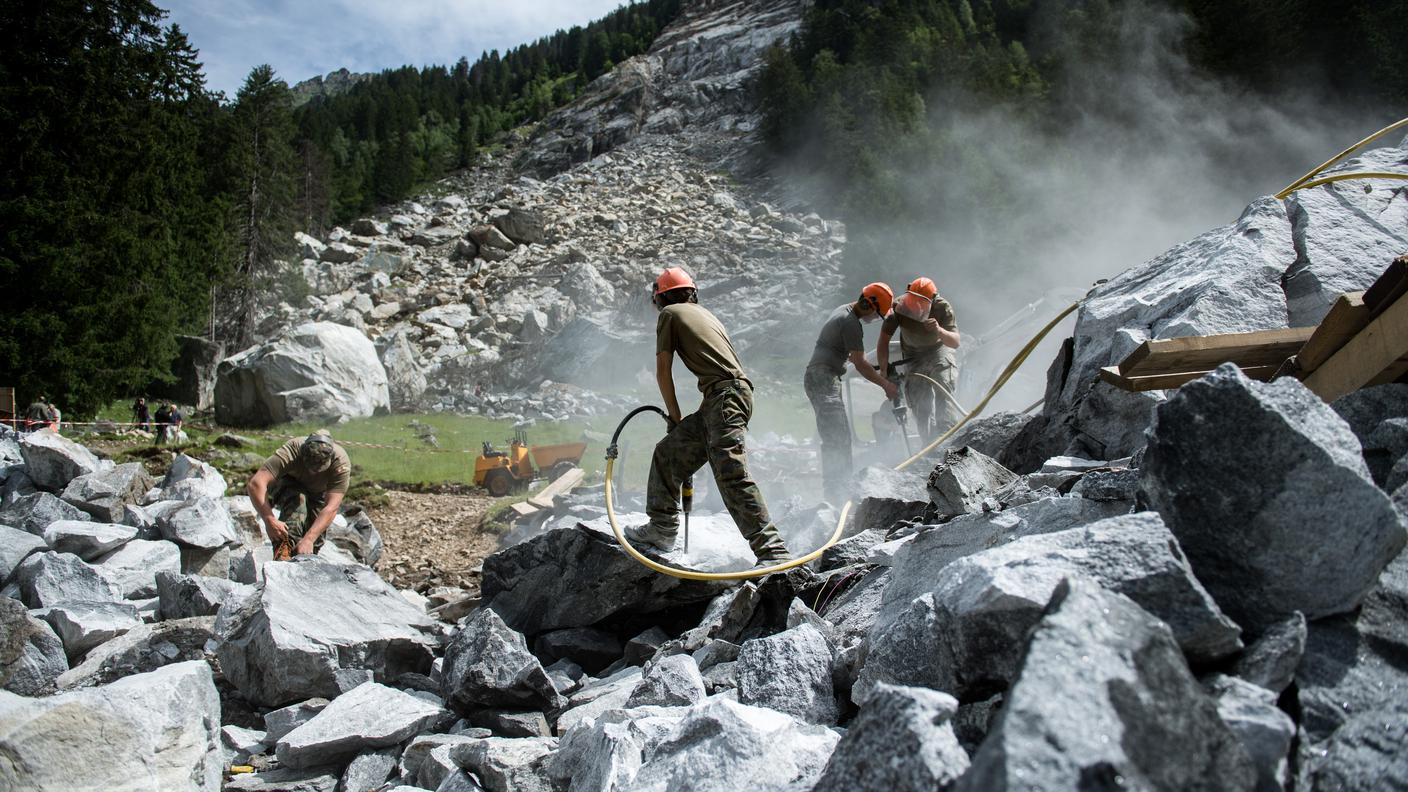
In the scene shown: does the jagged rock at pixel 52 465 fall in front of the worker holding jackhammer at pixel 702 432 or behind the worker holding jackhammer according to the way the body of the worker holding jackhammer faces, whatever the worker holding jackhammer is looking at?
in front

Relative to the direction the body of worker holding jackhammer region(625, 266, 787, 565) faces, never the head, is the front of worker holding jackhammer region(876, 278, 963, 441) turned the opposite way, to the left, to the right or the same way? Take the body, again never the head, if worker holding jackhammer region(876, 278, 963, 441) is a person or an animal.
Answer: to the left

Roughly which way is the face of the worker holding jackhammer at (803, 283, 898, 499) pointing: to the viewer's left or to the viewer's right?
to the viewer's right

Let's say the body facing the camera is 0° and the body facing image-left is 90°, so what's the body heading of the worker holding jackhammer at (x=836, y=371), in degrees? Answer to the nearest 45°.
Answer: approximately 270°

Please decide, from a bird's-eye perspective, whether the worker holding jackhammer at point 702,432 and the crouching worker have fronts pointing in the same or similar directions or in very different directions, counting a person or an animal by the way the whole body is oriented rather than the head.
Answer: very different directions

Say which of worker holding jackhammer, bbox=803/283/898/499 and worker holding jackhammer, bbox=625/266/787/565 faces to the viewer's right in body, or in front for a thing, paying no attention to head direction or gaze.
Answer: worker holding jackhammer, bbox=803/283/898/499

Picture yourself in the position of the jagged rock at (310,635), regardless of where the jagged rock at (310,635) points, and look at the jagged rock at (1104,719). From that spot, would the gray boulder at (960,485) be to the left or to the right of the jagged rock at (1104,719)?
left

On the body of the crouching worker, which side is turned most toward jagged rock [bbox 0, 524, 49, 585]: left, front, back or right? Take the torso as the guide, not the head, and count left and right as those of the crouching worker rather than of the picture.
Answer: right

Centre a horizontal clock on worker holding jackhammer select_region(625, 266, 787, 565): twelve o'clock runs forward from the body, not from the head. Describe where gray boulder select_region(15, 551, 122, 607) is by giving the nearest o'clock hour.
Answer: The gray boulder is roughly at 11 o'clock from the worker holding jackhammer.

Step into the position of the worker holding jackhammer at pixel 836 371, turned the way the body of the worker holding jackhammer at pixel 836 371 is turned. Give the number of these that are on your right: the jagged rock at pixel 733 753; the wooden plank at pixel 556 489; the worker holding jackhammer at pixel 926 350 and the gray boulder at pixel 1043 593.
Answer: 2

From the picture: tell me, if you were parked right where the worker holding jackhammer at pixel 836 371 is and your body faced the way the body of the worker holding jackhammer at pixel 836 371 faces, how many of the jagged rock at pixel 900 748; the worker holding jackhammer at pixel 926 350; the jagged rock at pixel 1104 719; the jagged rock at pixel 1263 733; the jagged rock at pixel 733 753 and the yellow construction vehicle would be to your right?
4

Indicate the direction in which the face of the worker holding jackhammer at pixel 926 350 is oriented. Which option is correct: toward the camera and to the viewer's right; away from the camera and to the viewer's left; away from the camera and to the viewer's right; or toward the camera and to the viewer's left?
toward the camera and to the viewer's left

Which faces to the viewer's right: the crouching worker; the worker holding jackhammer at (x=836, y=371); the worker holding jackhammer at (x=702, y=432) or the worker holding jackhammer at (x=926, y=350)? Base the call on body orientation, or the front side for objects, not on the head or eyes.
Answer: the worker holding jackhammer at (x=836, y=371)
